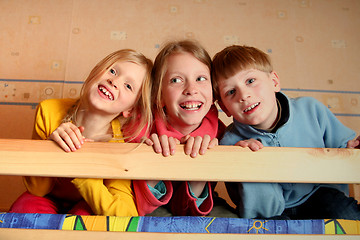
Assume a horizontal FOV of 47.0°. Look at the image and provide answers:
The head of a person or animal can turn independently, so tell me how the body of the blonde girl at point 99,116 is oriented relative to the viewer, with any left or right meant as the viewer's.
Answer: facing the viewer

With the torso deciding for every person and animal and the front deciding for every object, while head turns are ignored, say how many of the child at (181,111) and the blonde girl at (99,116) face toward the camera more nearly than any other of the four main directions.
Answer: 2

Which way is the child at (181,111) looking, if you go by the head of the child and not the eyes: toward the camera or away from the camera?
toward the camera
